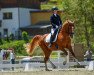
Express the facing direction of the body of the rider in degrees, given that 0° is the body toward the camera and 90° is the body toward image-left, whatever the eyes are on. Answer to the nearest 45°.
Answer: approximately 315°
